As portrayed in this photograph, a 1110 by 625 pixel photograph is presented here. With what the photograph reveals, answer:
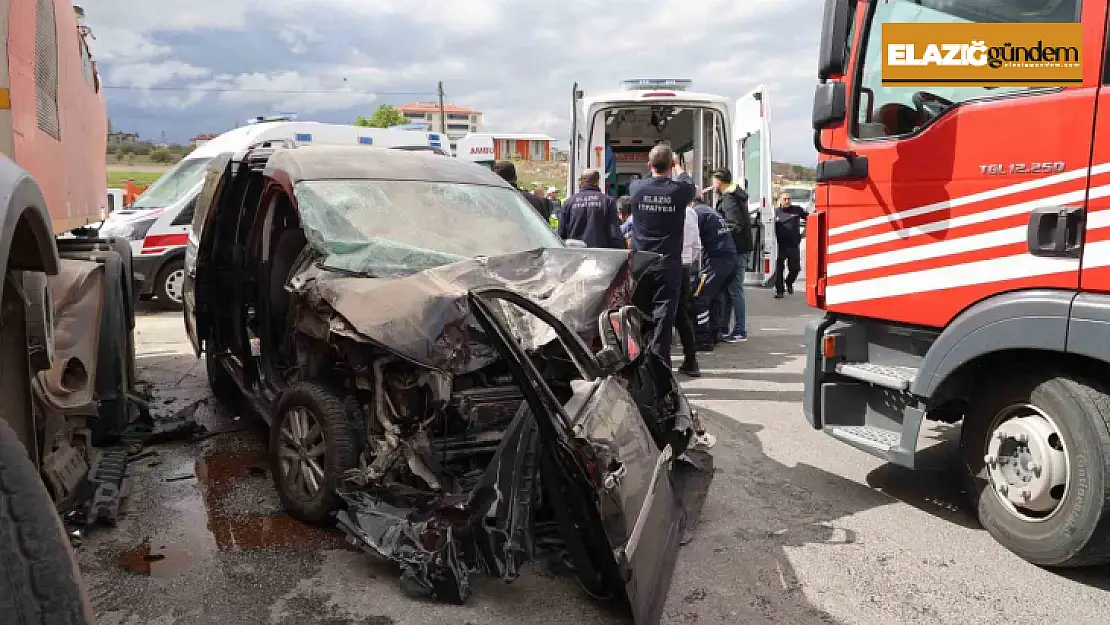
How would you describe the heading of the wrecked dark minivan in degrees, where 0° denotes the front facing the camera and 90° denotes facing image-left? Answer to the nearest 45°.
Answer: approximately 315°

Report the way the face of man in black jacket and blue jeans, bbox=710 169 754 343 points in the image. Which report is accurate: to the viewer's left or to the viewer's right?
to the viewer's left

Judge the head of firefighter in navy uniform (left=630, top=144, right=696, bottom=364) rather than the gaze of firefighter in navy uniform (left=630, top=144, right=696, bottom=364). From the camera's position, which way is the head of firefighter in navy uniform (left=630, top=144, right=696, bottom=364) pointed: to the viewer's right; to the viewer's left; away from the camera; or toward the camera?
away from the camera

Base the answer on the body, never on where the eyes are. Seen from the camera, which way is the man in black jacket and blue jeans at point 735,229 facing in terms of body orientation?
to the viewer's left

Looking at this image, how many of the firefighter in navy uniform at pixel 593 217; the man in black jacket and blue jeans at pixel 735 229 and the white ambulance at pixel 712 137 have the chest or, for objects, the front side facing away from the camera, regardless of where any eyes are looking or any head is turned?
2

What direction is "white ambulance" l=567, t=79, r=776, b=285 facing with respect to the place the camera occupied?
facing away from the viewer

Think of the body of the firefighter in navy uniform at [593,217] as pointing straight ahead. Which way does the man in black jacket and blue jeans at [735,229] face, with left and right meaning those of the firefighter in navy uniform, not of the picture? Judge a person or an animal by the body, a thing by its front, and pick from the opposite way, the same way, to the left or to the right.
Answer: to the left

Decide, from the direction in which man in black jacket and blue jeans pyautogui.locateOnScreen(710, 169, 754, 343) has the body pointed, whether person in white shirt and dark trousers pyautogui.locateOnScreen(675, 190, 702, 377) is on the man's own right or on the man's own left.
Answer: on the man's own left
